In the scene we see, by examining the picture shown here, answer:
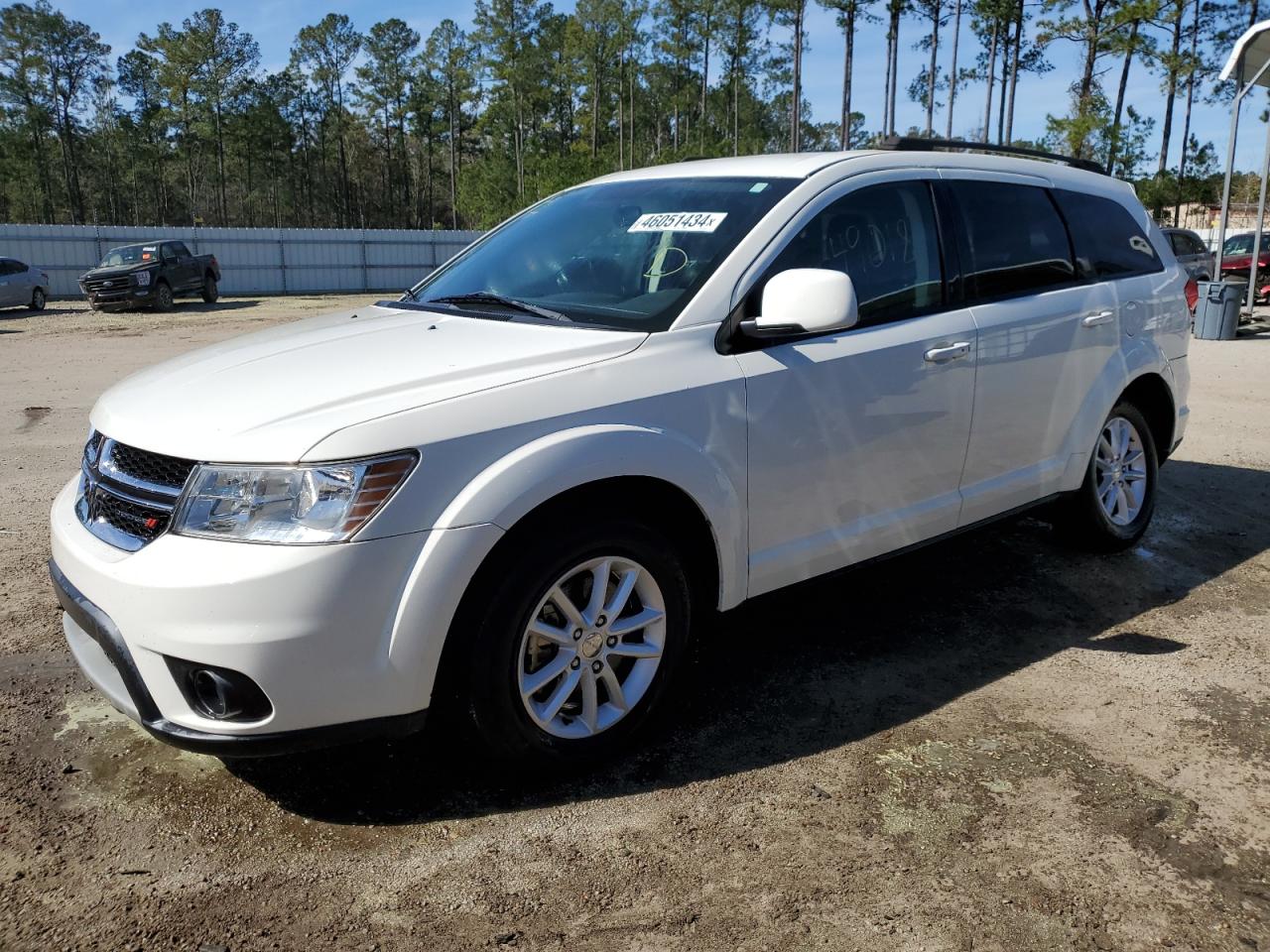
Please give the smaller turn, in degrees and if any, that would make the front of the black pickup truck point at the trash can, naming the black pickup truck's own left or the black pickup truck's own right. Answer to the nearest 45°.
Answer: approximately 90° to the black pickup truck's own left

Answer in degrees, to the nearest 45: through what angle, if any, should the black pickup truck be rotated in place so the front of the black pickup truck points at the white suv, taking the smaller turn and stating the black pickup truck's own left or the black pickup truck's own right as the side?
approximately 45° to the black pickup truck's own left

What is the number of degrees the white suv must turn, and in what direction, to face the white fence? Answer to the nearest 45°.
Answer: approximately 135° to its right

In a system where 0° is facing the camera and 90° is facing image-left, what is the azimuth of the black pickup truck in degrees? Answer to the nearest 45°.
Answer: approximately 45°

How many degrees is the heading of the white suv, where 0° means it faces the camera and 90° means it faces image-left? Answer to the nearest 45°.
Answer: approximately 45°

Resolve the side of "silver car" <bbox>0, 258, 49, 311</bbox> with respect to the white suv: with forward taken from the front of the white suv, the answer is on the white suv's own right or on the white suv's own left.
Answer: on the white suv's own right
